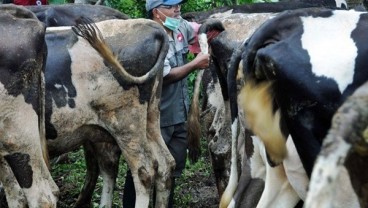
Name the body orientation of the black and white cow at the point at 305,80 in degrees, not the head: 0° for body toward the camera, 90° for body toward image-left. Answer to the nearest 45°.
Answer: approximately 225°
